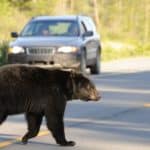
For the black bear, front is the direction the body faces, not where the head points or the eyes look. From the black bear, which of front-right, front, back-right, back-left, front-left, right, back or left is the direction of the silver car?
left

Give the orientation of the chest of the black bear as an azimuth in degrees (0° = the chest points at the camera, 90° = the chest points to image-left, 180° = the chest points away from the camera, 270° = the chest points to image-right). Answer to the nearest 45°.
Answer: approximately 270°
